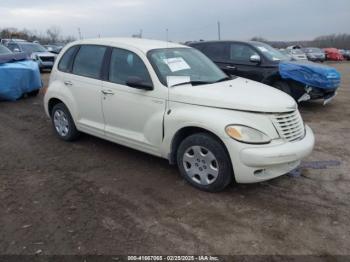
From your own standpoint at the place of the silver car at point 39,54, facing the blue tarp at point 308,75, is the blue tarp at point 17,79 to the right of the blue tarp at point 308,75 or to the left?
right

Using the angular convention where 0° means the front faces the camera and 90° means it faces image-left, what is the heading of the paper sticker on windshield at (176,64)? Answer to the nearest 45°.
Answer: approximately 315°

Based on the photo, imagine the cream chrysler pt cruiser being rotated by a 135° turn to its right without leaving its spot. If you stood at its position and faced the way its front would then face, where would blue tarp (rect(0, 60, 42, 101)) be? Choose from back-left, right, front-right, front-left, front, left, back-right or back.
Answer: front-right

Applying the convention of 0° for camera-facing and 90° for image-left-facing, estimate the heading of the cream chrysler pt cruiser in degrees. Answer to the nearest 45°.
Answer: approximately 315°

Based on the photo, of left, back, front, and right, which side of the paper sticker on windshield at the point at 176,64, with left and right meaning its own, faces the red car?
left

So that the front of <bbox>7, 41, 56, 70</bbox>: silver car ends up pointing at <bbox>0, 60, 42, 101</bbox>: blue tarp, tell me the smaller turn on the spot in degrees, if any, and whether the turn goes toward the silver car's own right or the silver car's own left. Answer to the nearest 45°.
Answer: approximately 45° to the silver car's own right
